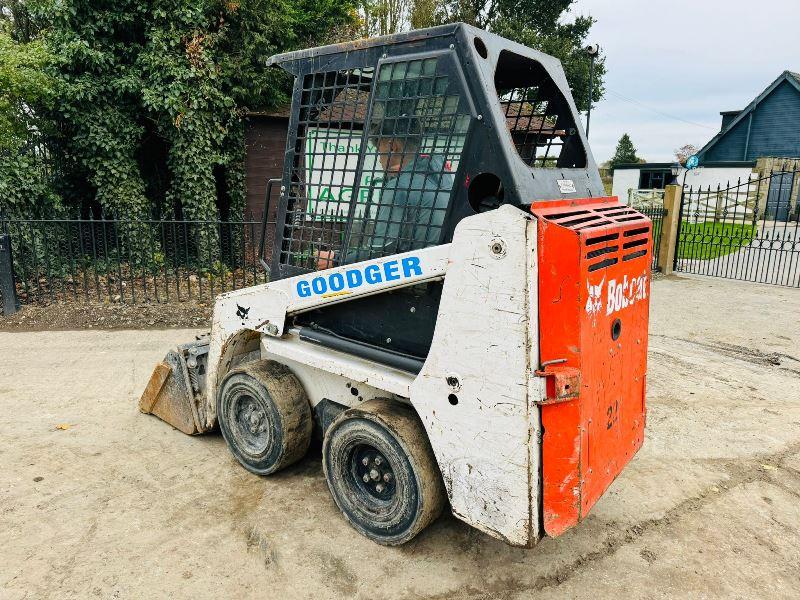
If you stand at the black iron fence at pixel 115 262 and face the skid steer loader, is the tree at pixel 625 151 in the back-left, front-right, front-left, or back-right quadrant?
back-left

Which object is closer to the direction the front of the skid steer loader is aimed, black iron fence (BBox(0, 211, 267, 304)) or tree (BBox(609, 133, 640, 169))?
the black iron fence

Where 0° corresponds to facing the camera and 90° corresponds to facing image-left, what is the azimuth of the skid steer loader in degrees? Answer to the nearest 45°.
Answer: approximately 135°

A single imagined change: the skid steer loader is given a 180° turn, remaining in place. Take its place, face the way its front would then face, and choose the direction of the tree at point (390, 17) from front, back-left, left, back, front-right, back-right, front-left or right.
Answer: back-left

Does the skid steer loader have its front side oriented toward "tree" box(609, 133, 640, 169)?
no

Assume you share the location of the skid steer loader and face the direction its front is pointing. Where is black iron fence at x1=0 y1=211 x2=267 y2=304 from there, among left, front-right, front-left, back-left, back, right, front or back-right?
front

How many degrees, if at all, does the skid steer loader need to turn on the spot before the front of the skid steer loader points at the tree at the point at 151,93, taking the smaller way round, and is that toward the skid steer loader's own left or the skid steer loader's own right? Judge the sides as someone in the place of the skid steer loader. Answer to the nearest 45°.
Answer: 0° — it already faces it
